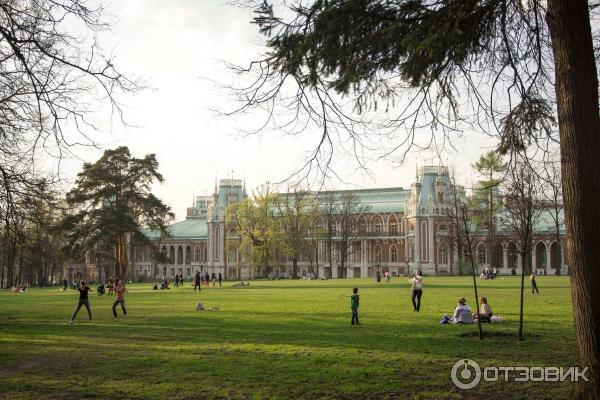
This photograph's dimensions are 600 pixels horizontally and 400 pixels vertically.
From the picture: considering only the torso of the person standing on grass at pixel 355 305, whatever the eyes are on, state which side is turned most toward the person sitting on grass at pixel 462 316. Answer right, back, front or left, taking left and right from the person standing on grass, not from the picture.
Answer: right

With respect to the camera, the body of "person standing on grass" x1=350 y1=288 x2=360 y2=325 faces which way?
away from the camera

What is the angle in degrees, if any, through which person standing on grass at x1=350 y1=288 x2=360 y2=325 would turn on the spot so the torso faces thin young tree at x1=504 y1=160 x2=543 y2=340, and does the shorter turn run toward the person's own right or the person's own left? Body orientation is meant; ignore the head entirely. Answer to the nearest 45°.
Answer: approximately 135° to the person's own right

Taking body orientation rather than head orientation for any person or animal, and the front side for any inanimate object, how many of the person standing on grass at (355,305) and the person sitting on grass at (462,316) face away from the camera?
2

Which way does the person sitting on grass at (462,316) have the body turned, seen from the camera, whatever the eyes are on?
away from the camera

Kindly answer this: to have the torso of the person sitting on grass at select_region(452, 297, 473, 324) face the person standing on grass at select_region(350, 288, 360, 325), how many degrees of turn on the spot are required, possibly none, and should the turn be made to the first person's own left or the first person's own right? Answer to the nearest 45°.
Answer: approximately 90° to the first person's own left
